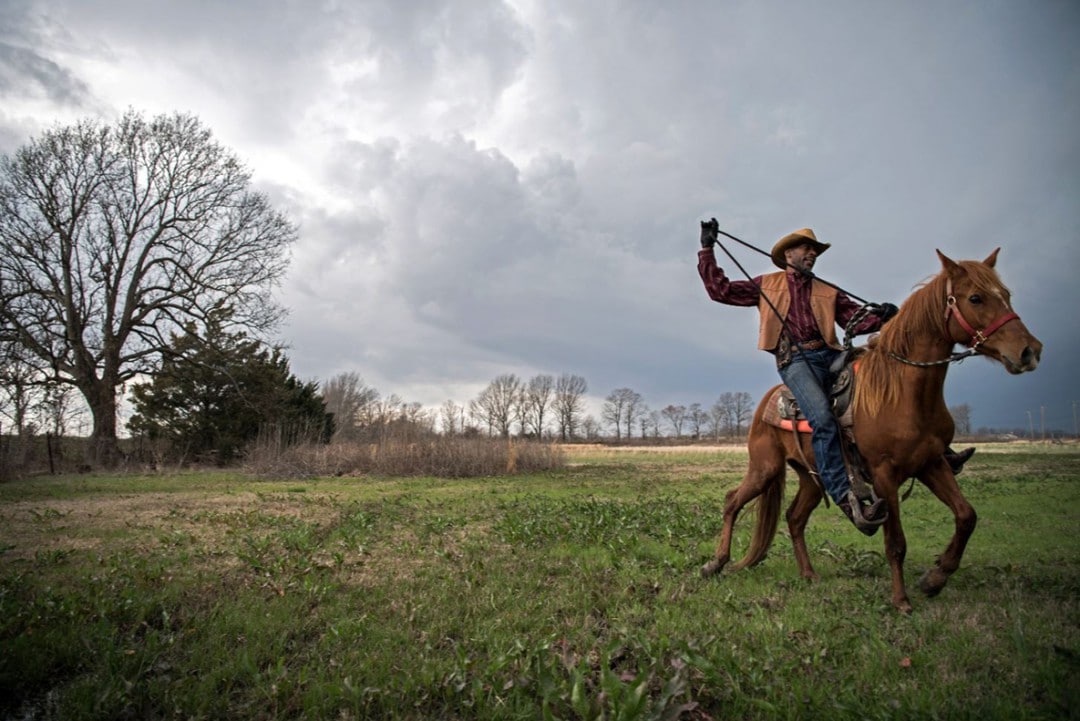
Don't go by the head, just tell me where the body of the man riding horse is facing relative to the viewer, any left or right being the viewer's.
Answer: facing the viewer and to the right of the viewer

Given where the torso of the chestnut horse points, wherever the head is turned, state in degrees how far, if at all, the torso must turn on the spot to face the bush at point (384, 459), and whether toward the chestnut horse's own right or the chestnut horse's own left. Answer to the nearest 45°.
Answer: approximately 180°

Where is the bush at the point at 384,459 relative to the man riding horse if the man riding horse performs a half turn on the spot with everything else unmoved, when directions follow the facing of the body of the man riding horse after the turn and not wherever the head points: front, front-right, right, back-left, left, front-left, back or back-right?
front
